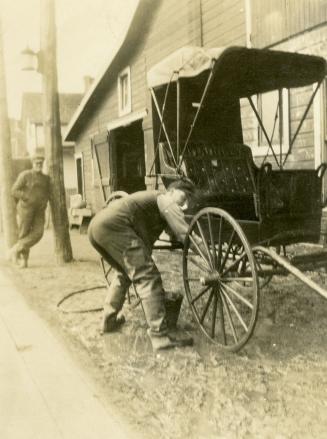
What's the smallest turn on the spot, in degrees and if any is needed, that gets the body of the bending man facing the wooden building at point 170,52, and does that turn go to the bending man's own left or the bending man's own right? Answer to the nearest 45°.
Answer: approximately 90° to the bending man's own left

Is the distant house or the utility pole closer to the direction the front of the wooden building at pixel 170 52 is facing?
the utility pole

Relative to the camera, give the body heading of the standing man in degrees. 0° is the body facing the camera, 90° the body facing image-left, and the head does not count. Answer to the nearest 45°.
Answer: approximately 0°

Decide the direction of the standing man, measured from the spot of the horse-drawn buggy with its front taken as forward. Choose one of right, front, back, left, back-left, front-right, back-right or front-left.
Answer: back

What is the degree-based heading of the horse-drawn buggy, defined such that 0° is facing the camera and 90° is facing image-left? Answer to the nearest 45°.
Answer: approximately 315°

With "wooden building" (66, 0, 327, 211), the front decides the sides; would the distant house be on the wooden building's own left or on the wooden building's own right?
on the wooden building's own right

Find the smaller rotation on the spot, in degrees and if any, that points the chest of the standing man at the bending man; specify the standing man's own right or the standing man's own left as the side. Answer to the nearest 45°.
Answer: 0° — they already face them

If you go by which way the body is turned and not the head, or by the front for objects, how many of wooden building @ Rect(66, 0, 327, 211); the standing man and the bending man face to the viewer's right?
1

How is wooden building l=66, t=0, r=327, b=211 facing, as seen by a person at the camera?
facing the viewer and to the left of the viewer

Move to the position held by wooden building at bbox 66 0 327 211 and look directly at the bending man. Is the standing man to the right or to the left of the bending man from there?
right

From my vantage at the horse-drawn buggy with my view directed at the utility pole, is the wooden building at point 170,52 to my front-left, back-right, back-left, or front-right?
front-right

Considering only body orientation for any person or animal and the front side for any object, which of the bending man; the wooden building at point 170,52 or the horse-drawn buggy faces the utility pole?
the wooden building

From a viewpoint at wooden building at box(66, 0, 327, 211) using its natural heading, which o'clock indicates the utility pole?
The utility pole is roughly at 12 o'clock from the wooden building.

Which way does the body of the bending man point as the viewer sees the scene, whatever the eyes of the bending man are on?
to the viewer's right

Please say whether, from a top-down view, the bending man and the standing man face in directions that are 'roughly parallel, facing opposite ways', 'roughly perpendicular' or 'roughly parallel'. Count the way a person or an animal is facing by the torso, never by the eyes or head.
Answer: roughly perpendicular

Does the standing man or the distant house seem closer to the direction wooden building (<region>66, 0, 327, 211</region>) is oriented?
the standing man

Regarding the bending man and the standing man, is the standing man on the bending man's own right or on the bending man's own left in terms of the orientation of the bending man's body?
on the bending man's own left

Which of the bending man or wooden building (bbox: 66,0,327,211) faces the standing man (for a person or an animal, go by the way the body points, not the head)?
the wooden building
